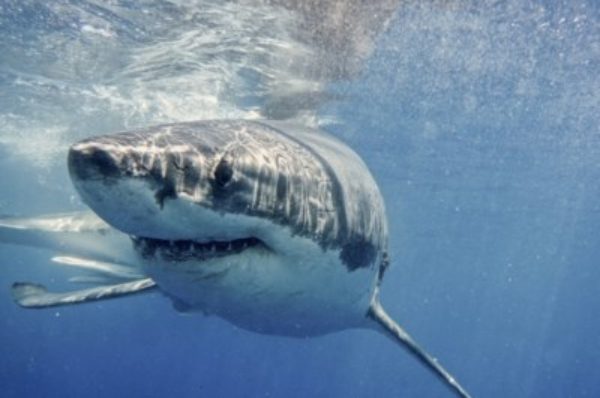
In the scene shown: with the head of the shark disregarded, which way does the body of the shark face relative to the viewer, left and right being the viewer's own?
facing the viewer and to the left of the viewer
